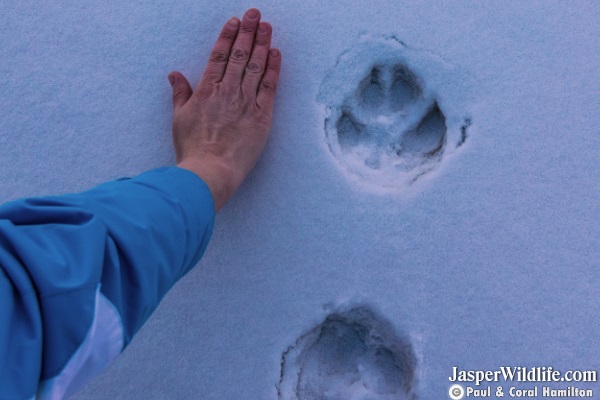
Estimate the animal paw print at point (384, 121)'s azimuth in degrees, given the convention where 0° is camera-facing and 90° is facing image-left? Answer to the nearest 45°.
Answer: approximately 180°

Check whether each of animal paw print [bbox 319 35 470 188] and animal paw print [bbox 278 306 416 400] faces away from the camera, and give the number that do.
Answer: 2

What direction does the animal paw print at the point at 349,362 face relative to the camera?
away from the camera
